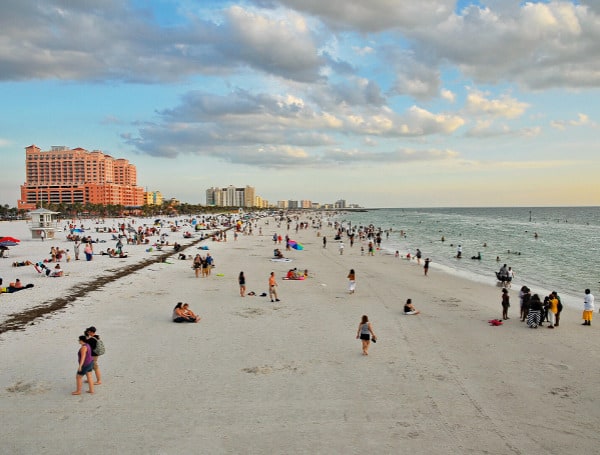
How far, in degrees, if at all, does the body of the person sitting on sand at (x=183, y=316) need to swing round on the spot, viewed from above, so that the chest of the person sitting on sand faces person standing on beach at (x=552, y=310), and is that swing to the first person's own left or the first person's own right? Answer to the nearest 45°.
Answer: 0° — they already face them

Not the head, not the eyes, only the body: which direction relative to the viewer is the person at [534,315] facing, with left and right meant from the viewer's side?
facing away from the viewer

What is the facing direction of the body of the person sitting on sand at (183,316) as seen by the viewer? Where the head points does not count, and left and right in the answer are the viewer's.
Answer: facing to the right of the viewer

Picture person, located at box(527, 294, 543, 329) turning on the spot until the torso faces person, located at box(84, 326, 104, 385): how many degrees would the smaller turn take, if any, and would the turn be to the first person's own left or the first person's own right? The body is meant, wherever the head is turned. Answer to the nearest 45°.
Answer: approximately 135° to the first person's own left

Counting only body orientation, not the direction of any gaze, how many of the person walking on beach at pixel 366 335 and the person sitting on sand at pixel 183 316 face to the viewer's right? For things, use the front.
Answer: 1
